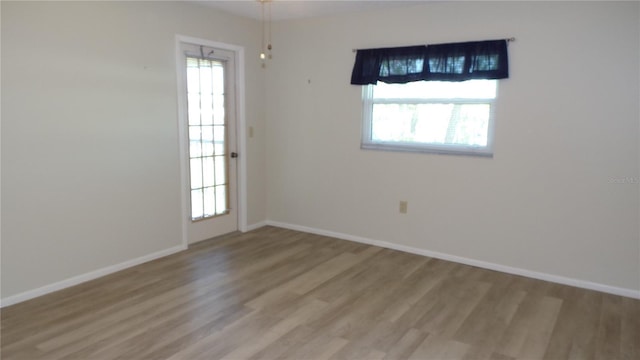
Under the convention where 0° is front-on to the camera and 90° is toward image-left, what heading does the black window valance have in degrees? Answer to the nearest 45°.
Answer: approximately 0°

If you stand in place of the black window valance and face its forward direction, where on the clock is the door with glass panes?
The door with glass panes is roughly at 3 o'clock from the black window valance.
